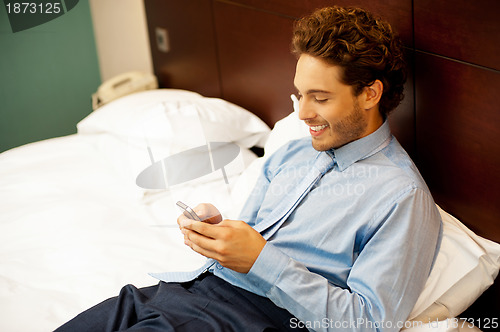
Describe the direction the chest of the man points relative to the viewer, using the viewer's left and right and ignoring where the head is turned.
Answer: facing the viewer and to the left of the viewer

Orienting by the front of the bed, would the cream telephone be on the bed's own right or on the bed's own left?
on the bed's own right

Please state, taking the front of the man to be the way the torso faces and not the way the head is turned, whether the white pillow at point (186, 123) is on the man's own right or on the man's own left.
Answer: on the man's own right

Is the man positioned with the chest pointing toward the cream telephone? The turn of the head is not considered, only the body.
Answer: no
